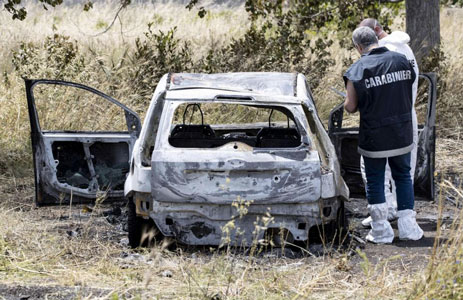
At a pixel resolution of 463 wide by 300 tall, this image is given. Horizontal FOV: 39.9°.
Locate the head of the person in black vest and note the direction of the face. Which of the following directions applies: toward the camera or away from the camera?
away from the camera

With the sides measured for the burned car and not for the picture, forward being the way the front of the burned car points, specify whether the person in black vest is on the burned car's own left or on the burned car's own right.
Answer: on the burned car's own right

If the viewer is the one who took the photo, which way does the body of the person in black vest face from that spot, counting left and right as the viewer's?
facing away from the viewer and to the left of the viewer

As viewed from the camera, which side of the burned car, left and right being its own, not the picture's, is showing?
back

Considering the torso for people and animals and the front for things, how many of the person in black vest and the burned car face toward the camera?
0
